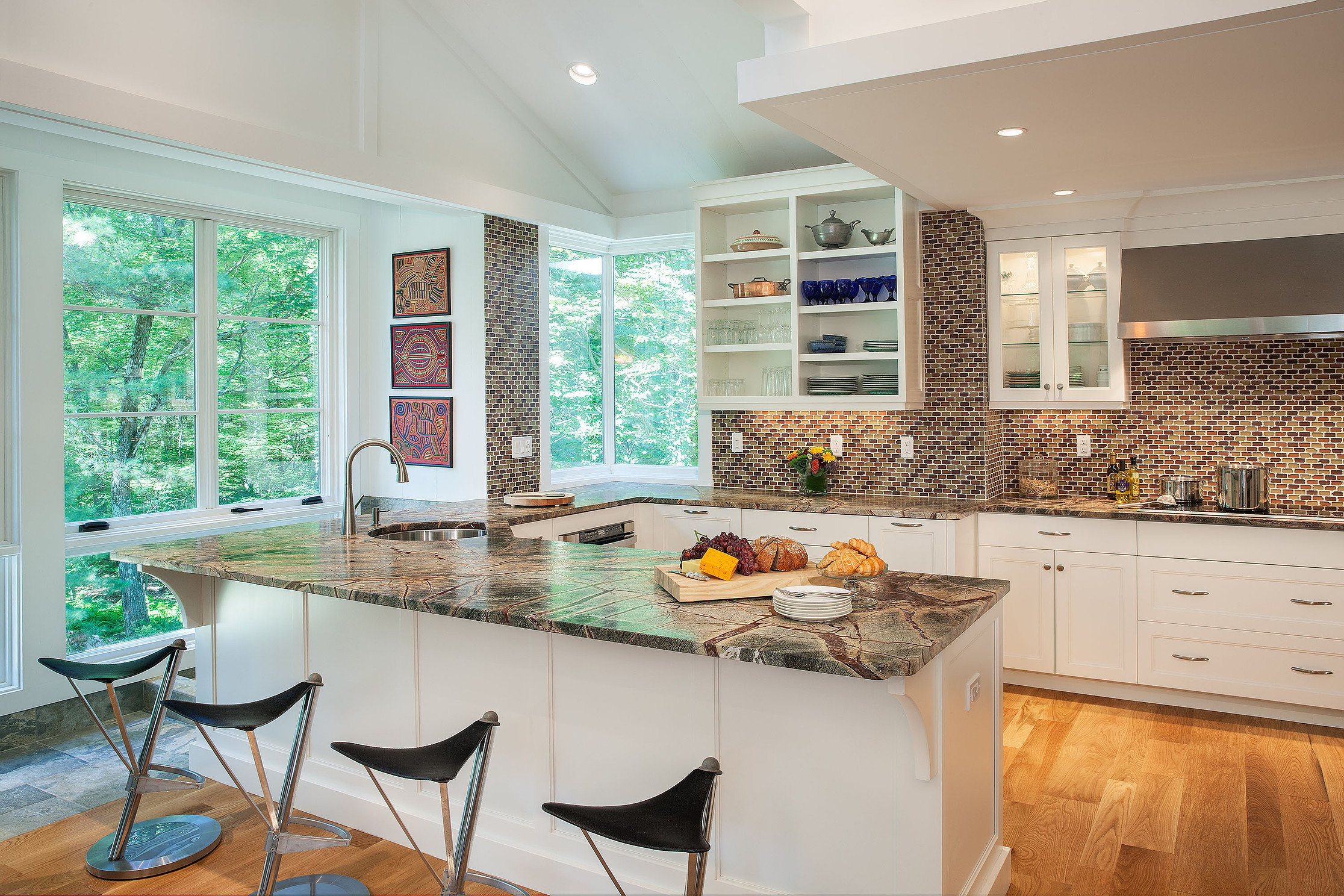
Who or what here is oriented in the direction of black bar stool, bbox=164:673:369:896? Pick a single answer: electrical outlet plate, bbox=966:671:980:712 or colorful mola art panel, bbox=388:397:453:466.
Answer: the colorful mola art panel

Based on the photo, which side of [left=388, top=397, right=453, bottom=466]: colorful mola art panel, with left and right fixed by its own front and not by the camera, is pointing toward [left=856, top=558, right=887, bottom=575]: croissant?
left

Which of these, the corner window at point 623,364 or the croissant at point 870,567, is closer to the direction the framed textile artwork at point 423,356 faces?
the croissant

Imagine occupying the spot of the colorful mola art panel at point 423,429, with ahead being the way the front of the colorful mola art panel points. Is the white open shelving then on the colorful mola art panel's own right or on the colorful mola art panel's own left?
on the colorful mola art panel's own left

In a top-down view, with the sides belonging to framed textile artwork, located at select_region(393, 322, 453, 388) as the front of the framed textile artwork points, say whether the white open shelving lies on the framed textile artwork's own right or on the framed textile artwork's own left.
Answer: on the framed textile artwork's own left

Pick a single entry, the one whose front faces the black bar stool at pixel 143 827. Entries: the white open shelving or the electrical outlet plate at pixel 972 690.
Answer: the white open shelving

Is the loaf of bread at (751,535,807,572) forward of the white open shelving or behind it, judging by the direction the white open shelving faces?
forward

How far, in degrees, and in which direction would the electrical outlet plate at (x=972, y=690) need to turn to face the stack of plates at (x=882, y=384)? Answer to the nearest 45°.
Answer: approximately 135° to its left

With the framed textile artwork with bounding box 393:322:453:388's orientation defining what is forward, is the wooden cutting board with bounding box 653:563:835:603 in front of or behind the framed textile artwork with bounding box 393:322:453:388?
in front

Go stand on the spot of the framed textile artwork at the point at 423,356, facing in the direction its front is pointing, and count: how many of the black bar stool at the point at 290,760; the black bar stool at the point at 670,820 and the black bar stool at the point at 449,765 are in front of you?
3

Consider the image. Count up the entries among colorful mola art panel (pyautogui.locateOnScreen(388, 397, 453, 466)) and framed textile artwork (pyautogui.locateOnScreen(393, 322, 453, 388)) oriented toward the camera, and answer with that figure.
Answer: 2
